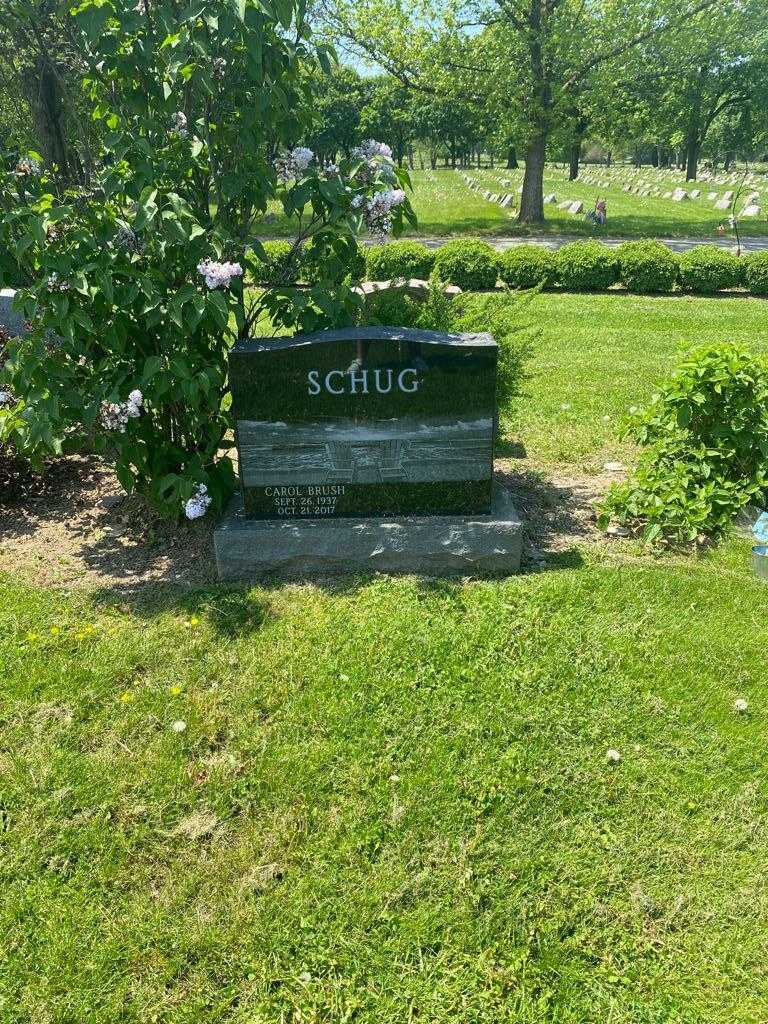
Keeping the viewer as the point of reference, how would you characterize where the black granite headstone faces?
facing the viewer

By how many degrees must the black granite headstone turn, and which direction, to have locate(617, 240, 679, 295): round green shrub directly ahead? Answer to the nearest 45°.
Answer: approximately 135° to its left

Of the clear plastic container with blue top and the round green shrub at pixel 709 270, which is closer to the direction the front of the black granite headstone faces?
the clear plastic container with blue top

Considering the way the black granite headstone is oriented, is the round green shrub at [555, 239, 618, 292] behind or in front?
behind

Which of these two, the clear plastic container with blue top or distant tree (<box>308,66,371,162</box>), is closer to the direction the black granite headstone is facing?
the clear plastic container with blue top

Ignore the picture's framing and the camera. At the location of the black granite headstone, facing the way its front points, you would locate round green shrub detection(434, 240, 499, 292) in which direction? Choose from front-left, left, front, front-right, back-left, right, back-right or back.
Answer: back

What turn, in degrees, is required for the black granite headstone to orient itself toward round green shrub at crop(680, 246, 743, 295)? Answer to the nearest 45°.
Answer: approximately 135° to its left

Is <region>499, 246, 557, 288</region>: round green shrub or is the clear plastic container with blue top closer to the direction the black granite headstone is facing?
the clear plastic container with blue top

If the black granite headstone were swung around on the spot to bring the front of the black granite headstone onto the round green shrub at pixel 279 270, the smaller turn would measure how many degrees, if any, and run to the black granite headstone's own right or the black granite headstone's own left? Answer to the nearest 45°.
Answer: approximately 135° to the black granite headstone's own right

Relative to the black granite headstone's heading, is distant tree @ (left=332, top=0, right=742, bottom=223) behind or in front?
behind

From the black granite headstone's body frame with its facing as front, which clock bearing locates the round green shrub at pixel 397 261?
The round green shrub is roughly at 6 o'clock from the black granite headstone.

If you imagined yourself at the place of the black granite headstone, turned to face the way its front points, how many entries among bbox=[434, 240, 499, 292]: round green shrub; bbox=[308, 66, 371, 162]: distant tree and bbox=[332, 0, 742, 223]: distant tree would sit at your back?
3

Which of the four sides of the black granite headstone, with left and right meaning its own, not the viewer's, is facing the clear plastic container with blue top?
left

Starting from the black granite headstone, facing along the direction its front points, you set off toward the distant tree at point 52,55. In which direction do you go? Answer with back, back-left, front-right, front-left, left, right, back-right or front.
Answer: back-right

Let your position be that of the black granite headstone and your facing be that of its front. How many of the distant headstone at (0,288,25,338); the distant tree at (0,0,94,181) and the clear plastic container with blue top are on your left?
1

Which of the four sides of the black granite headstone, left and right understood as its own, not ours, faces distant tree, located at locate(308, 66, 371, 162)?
back
